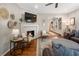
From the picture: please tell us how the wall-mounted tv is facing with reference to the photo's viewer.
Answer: facing the viewer and to the right of the viewer
